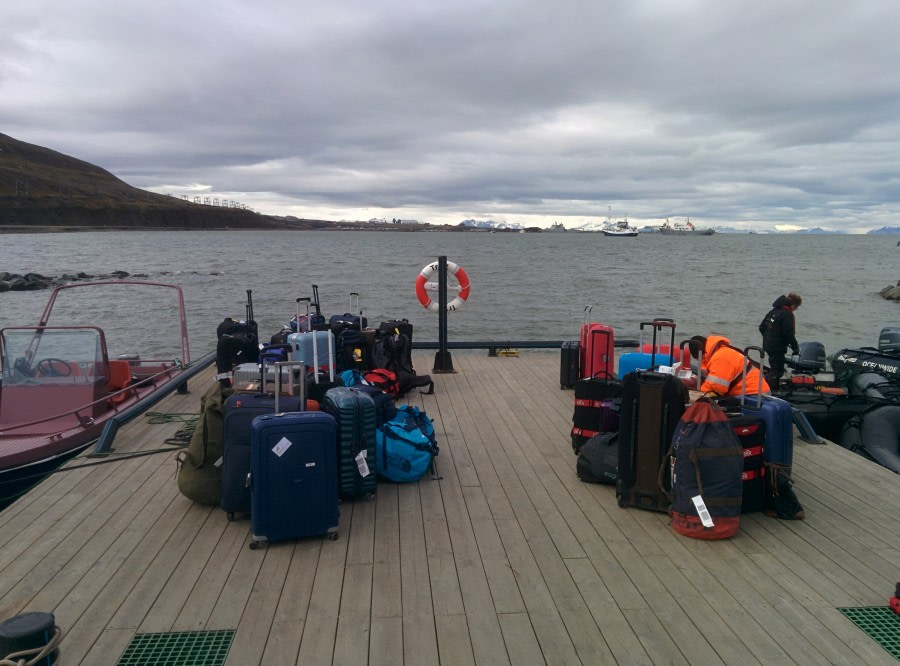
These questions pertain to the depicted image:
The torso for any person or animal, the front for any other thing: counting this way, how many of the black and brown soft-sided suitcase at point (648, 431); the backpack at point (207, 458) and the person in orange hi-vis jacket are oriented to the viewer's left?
2

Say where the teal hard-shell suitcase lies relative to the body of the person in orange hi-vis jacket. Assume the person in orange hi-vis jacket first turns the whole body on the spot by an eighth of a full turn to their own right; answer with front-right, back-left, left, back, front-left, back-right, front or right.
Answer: left

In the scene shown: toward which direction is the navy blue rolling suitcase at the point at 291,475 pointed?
toward the camera

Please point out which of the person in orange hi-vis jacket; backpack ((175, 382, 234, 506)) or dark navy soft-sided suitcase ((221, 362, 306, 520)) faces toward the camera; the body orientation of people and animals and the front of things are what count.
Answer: the dark navy soft-sided suitcase

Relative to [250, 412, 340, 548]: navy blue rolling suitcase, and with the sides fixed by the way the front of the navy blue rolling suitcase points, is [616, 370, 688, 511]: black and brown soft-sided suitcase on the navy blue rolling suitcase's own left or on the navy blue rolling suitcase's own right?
on the navy blue rolling suitcase's own left

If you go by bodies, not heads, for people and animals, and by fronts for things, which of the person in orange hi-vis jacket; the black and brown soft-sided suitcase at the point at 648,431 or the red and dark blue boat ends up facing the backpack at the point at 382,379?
the person in orange hi-vis jacket

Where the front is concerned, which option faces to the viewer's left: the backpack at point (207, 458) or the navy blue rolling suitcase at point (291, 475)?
the backpack

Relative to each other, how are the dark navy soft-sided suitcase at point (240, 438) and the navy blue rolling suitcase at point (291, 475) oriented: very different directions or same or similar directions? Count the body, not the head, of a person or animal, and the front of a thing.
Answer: same or similar directions

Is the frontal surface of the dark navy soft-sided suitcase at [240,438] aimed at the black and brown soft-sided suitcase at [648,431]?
no

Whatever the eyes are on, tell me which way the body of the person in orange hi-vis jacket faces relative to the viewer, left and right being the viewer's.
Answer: facing to the left of the viewer

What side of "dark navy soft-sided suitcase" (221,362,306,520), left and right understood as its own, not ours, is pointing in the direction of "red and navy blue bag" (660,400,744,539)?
left

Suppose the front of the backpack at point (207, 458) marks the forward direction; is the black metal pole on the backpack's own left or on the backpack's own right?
on the backpack's own right

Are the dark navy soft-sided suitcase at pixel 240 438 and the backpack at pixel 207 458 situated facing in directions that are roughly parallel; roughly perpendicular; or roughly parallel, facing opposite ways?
roughly perpendicular

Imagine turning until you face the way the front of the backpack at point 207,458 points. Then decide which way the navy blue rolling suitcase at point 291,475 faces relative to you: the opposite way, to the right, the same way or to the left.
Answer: to the left

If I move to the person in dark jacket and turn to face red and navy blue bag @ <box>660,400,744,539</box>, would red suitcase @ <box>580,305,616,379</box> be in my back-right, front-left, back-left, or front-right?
front-right
